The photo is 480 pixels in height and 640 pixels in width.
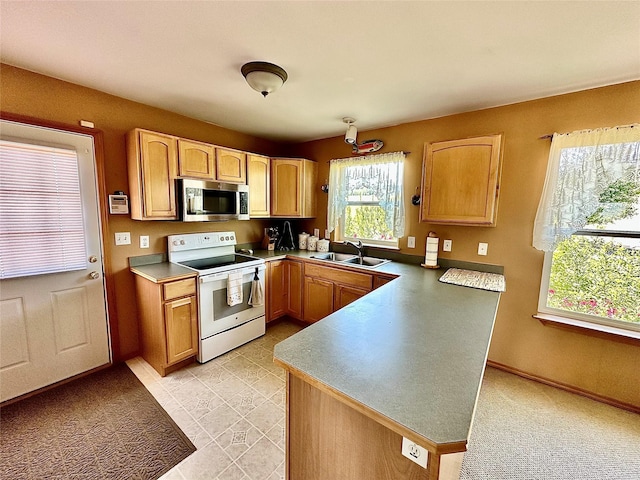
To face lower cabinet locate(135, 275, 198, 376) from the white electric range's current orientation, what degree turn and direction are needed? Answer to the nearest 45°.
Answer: approximately 90° to its right

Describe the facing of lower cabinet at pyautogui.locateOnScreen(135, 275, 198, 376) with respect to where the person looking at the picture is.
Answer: facing the viewer and to the right of the viewer

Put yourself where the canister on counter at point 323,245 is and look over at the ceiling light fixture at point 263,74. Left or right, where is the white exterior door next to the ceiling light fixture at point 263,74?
right

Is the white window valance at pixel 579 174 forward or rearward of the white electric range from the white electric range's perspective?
forward

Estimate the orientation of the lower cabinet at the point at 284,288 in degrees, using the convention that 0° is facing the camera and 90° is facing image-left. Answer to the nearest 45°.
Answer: approximately 0°

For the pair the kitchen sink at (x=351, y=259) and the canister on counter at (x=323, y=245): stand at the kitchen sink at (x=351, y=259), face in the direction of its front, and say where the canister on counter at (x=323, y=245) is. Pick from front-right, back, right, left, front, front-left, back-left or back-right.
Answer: right

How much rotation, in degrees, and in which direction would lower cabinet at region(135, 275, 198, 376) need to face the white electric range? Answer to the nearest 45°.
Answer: approximately 90° to its left

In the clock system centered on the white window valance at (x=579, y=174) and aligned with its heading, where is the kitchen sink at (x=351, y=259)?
The kitchen sink is roughly at 1 o'clock from the white window valance.

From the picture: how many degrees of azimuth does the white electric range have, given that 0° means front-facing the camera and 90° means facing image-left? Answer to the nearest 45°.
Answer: approximately 315°

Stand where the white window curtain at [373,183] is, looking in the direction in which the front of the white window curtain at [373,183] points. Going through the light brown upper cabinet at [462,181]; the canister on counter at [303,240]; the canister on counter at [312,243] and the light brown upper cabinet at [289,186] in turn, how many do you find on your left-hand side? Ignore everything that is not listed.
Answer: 1

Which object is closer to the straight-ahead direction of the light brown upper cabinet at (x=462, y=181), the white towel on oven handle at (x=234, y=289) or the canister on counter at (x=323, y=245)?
the white towel on oven handle

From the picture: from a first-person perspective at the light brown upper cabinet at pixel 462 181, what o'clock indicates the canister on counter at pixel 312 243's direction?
The canister on counter is roughly at 2 o'clock from the light brown upper cabinet.

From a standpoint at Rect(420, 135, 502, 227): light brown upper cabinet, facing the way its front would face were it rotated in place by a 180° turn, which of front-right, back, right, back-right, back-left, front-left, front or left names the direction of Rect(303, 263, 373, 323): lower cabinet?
back-left
